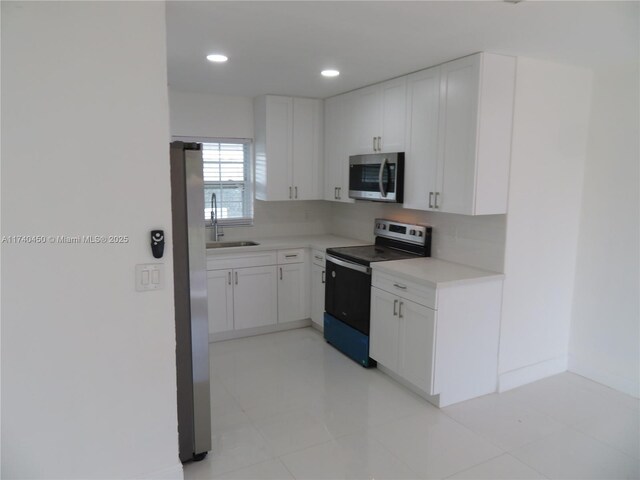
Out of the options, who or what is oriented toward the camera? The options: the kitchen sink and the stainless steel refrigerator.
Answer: the kitchen sink

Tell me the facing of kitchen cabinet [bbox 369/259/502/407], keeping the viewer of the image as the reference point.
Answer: facing the viewer and to the left of the viewer

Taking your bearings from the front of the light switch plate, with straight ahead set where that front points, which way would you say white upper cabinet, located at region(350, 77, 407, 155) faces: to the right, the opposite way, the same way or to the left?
to the right

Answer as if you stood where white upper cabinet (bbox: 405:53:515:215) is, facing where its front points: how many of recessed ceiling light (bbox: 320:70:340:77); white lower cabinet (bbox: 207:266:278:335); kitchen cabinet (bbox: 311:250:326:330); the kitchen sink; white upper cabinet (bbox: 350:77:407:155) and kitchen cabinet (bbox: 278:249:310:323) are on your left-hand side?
0

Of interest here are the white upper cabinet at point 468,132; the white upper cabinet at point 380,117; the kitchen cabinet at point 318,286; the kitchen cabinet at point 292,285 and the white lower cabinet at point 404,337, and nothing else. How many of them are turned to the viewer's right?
0

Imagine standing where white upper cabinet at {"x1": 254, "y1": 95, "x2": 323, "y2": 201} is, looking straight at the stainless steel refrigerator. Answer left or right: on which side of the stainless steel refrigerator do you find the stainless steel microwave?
left

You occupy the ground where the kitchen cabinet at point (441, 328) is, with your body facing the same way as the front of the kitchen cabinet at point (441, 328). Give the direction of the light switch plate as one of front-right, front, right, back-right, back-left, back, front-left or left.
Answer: front

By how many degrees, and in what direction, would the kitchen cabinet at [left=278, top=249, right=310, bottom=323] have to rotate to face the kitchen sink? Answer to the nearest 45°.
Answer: approximately 90° to its right

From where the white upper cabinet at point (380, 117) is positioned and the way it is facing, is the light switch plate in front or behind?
in front

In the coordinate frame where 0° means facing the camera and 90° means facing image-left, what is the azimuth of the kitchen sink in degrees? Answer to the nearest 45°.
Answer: approximately 0°

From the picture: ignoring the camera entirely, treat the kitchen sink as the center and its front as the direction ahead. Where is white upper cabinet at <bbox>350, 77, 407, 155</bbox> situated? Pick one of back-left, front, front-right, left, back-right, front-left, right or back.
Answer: front-left

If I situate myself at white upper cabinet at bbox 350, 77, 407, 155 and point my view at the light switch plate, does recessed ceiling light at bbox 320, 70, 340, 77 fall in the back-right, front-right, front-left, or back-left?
front-right

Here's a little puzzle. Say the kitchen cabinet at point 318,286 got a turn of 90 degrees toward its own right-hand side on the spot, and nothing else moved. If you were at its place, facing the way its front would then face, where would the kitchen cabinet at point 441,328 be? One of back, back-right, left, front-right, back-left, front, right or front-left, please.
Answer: back

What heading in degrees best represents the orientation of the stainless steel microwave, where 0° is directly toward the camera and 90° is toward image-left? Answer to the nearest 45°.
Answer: approximately 45°
